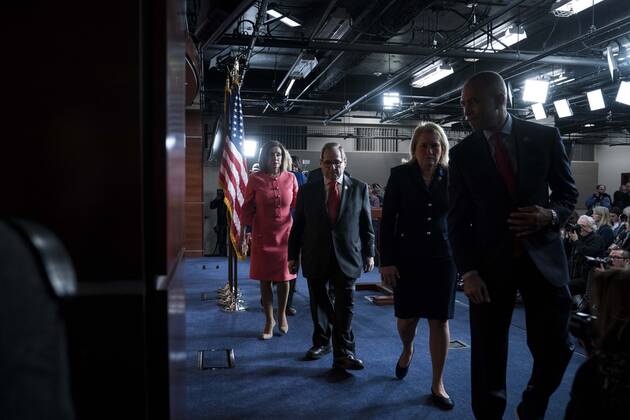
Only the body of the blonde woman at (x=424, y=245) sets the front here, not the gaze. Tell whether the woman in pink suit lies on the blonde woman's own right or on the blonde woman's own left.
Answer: on the blonde woman's own right

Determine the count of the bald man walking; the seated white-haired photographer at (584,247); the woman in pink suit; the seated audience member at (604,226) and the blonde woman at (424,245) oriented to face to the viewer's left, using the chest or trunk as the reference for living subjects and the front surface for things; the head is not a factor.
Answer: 2

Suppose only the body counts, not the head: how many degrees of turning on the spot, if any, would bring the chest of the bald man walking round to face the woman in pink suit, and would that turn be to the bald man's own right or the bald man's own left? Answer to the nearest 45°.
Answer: approximately 135° to the bald man's own right

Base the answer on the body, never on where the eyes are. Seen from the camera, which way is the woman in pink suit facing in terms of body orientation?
toward the camera

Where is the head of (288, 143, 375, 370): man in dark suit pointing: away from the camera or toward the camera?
toward the camera

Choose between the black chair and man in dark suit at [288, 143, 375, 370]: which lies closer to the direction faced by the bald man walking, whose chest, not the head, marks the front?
the black chair

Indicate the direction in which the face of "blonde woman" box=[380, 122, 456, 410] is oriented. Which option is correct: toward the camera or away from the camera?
toward the camera

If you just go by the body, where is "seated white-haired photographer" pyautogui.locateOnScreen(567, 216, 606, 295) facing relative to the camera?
to the viewer's left

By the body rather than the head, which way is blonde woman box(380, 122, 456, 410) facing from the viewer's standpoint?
toward the camera

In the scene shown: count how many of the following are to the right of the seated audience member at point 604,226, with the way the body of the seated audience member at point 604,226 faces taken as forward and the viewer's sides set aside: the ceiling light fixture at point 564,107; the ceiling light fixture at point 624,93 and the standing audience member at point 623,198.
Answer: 3

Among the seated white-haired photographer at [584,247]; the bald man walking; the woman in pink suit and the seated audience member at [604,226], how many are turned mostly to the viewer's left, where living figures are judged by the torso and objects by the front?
2

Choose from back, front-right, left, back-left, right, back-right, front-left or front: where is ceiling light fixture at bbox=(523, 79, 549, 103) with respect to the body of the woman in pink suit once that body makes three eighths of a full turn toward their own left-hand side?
front

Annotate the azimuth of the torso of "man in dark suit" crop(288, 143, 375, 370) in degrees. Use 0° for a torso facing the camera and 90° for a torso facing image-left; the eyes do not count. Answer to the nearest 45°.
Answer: approximately 0°

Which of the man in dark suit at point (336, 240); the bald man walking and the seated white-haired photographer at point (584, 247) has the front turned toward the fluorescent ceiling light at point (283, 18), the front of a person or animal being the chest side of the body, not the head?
the seated white-haired photographer

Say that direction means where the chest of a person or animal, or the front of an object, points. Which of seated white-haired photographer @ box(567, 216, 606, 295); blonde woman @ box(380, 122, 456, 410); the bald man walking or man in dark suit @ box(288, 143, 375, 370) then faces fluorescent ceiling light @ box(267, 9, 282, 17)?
the seated white-haired photographer

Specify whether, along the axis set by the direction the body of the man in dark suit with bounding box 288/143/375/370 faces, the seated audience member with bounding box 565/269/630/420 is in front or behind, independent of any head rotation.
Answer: in front

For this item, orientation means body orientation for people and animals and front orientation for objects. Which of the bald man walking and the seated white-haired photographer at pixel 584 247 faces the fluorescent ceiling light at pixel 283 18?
the seated white-haired photographer

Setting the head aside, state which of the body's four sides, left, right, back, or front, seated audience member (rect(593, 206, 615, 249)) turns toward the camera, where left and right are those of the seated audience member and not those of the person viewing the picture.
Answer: left

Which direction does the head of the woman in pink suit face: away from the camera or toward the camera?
toward the camera

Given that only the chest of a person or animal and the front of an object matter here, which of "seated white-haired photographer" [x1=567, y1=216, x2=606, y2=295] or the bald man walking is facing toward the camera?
the bald man walking
